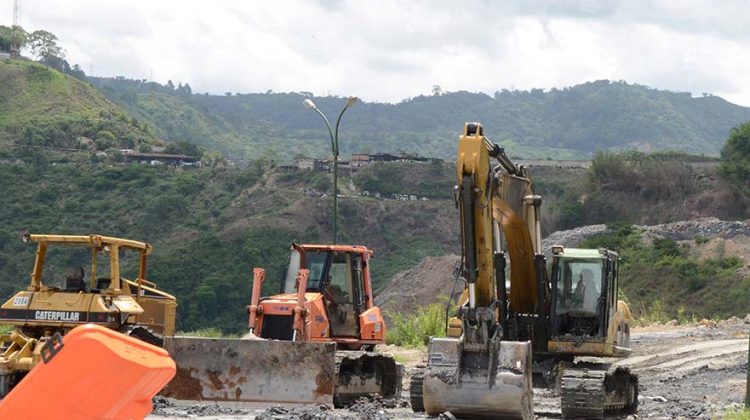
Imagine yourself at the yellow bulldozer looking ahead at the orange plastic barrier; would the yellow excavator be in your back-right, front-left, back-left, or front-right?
front-left

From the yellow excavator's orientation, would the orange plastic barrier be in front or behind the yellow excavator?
in front

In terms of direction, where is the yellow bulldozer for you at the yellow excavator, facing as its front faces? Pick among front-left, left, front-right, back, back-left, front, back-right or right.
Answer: right

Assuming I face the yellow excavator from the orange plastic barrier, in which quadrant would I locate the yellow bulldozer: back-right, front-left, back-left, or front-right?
front-left

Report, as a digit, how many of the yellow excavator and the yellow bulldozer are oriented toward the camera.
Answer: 1

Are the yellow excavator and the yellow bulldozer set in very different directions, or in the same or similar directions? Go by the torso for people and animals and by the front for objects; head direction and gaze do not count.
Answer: very different directions

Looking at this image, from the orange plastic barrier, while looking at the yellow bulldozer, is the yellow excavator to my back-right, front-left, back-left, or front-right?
front-right

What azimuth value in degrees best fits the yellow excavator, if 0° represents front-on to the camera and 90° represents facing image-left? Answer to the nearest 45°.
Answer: approximately 0°
